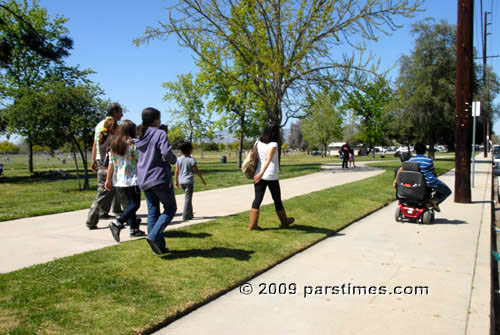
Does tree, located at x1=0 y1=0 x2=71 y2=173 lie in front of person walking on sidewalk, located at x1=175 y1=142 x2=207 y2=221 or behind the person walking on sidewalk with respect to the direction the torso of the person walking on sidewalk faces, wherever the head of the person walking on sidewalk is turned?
in front

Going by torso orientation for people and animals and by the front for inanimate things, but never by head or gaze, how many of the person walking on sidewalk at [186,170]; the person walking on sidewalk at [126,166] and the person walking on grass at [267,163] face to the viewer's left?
0

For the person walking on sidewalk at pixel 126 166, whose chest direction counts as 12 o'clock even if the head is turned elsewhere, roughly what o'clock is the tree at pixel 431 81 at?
The tree is roughly at 12 o'clock from the person walking on sidewalk.

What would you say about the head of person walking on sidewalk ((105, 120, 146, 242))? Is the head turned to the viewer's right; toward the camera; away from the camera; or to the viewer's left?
away from the camera

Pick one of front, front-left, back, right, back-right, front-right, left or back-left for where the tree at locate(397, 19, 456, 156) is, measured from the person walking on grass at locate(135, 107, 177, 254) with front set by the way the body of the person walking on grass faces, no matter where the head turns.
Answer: front

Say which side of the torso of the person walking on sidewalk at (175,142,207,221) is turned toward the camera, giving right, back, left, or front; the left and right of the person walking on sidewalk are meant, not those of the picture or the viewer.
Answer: back

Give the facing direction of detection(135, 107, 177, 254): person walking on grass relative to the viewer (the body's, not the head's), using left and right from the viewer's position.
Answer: facing away from the viewer and to the right of the viewer

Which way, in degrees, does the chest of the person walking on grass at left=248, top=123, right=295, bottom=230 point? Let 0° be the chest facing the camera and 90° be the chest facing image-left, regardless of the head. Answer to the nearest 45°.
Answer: approximately 225°

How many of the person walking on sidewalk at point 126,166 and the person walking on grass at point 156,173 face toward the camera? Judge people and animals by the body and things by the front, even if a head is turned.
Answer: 0

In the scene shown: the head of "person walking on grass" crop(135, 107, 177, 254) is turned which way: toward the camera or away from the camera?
away from the camera

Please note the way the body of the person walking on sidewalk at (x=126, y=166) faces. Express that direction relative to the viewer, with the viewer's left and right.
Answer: facing away from the viewer and to the right of the viewer

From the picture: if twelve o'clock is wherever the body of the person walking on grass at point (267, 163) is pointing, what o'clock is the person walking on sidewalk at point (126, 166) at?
the person walking on sidewalk at point (126, 166) is roughly at 7 o'clock from the person walking on grass at point (267, 163).

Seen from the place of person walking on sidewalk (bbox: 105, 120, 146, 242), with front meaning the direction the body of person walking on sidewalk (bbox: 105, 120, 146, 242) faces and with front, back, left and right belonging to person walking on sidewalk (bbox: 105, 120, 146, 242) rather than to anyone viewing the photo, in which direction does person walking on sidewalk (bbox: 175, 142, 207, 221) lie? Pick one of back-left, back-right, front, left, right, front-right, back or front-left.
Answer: front

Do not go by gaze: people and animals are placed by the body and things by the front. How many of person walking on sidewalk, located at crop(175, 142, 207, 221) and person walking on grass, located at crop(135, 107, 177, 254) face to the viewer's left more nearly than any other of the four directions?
0
